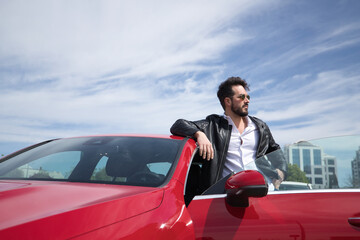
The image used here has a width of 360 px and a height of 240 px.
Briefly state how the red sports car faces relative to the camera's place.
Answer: facing the viewer and to the left of the viewer

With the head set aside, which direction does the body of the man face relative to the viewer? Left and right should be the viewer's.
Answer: facing the viewer and to the right of the viewer
